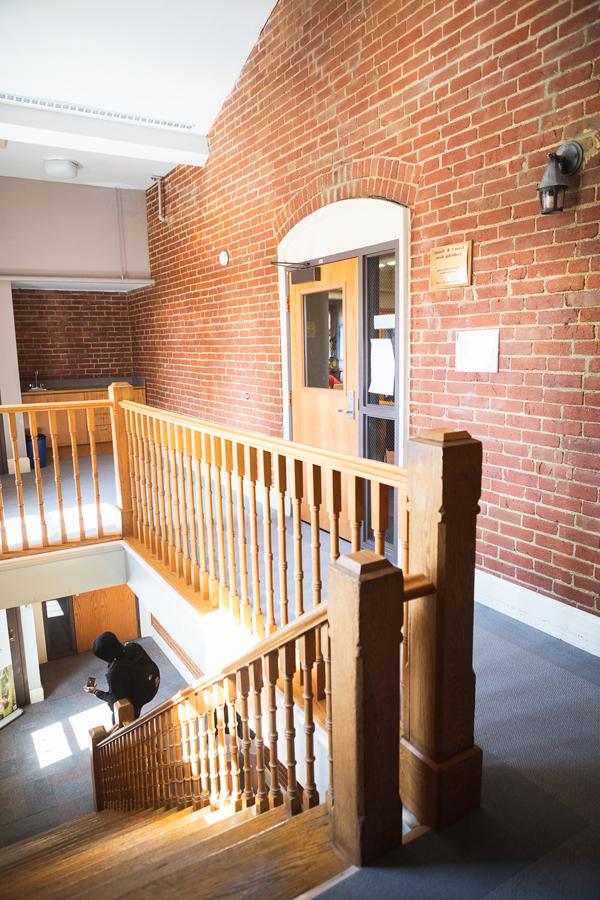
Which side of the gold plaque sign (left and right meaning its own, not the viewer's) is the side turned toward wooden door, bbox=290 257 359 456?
right

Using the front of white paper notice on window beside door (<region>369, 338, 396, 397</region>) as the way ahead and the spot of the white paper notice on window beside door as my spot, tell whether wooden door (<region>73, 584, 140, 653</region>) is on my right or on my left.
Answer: on my right

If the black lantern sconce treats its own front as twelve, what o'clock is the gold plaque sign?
The gold plaque sign is roughly at 3 o'clock from the black lantern sconce.

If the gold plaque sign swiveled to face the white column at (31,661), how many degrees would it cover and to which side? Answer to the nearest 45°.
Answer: approximately 90° to its right

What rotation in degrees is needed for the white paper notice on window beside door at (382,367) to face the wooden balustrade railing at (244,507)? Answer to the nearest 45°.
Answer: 0° — it already faces it

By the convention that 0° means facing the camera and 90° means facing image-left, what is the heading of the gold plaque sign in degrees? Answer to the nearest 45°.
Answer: approximately 45°
